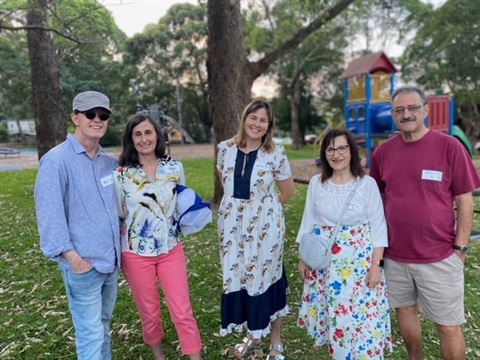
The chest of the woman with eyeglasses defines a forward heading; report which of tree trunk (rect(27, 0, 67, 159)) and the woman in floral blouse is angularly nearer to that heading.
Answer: the woman in floral blouse

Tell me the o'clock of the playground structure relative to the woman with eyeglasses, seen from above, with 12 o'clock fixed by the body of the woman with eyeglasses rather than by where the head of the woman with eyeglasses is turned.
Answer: The playground structure is roughly at 6 o'clock from the woman with eyeglasses.

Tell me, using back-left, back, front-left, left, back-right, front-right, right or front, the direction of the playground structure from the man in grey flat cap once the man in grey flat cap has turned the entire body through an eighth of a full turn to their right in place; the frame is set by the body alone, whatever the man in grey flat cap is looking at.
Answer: back-left

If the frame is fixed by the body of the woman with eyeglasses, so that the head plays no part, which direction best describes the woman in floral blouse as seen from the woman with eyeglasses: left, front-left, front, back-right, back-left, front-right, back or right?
right

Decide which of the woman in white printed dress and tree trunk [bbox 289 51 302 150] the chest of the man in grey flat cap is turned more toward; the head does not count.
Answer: the woman in white printed dress

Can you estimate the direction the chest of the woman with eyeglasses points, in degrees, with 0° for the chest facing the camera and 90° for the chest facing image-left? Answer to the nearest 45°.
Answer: approximately 0°

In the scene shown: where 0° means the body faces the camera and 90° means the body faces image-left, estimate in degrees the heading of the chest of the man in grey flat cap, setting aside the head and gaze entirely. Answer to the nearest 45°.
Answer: approximately 315°

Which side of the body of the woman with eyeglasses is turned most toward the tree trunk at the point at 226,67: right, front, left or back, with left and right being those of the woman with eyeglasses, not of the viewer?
back

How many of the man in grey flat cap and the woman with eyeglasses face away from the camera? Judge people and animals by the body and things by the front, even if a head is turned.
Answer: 0

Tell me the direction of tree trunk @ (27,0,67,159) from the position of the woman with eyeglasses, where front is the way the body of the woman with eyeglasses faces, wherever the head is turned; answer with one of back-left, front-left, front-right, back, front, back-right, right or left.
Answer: back-right

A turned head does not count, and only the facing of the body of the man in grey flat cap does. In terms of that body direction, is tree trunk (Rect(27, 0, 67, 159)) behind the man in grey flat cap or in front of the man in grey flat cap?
behind

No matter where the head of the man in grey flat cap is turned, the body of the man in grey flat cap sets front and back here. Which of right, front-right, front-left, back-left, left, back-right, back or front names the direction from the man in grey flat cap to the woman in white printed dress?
front-left
